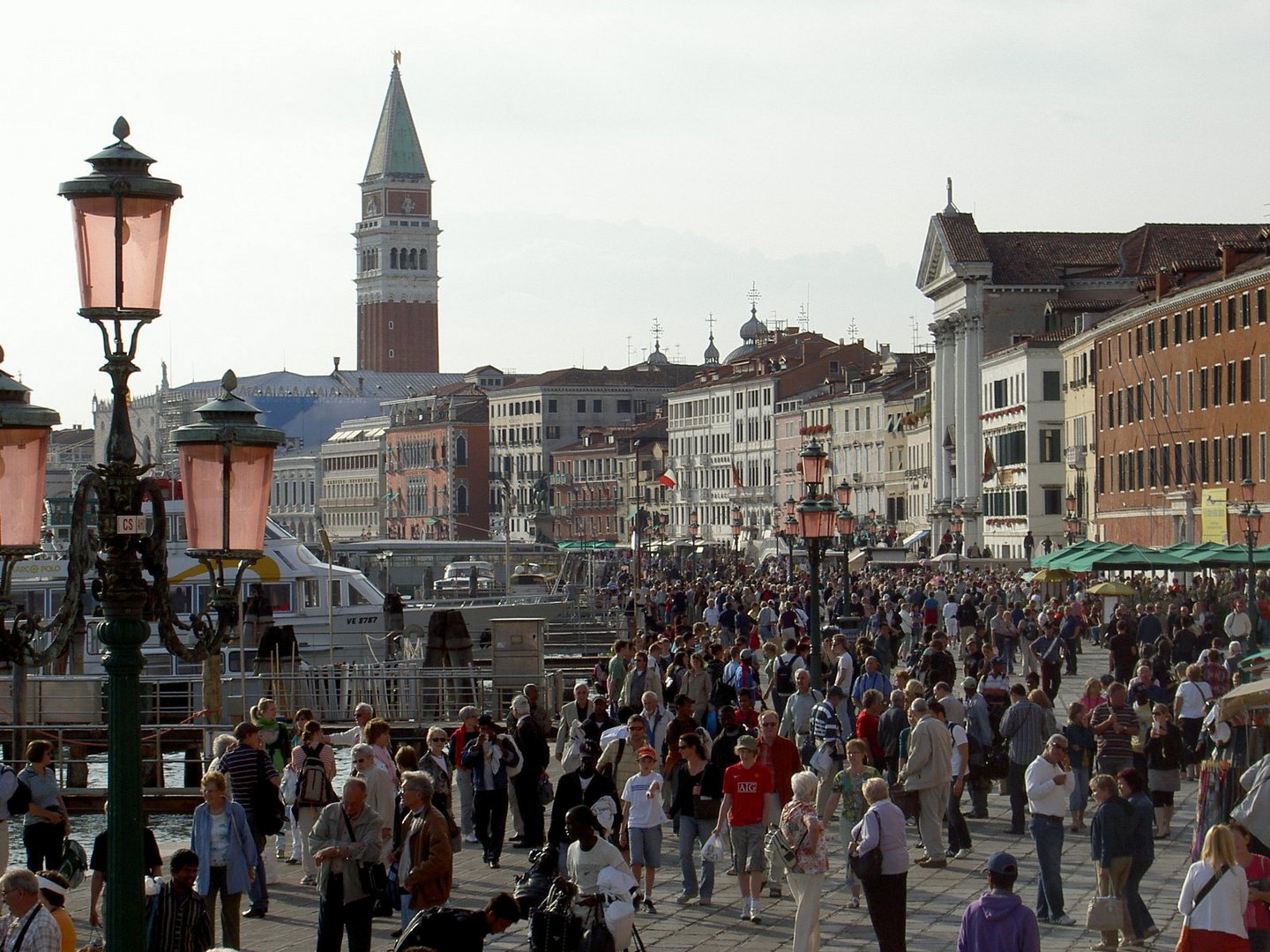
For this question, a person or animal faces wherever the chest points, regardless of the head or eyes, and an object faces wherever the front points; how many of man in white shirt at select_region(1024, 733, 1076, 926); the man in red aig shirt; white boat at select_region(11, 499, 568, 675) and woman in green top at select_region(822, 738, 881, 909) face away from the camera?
0

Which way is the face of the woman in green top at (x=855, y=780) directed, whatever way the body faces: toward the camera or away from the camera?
toward the camera

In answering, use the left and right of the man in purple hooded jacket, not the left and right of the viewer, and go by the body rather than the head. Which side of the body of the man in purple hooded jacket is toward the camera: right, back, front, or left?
back

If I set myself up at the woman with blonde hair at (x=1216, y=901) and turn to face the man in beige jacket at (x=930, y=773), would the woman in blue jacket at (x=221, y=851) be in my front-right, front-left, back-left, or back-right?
front-left

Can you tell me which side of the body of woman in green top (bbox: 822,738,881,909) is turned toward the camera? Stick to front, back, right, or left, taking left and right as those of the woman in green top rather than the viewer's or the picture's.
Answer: front

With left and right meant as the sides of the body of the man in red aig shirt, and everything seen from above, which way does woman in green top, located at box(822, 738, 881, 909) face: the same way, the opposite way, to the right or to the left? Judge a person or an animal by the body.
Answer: the same way

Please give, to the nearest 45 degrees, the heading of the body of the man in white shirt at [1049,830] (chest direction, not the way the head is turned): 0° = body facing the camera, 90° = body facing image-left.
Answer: approximately 315°

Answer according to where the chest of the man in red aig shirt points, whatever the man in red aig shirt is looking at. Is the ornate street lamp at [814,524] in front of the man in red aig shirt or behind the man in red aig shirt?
behind

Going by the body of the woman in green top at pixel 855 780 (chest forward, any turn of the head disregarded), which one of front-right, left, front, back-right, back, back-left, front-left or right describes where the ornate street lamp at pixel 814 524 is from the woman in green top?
back

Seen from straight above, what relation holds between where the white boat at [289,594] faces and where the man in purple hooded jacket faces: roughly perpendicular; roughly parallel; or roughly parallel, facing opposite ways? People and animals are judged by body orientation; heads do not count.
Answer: roughly perpendicular

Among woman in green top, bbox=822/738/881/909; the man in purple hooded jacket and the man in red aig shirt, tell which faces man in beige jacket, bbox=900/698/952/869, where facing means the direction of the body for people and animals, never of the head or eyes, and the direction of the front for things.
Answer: the man in purple hooded jacket

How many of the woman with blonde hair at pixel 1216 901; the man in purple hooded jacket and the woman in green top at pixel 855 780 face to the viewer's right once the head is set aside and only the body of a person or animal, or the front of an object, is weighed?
0
